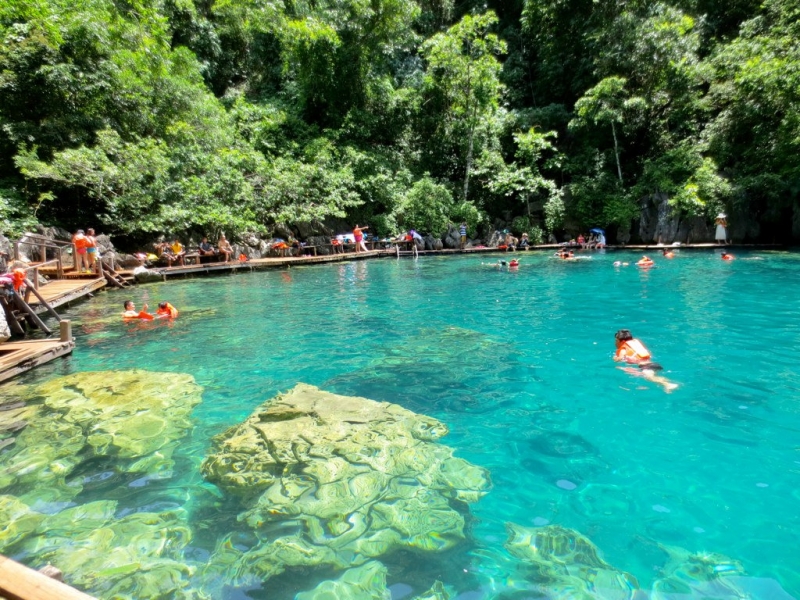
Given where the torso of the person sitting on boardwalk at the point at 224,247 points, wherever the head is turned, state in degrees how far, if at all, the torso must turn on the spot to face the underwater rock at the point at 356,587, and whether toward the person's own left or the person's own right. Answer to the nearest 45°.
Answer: approximately 45° to the person's own right

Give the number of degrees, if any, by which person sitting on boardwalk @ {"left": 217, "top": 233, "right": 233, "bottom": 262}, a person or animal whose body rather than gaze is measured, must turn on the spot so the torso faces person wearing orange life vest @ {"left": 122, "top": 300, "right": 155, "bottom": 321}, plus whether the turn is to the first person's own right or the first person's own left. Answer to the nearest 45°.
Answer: approximately 45° to the first person's own right

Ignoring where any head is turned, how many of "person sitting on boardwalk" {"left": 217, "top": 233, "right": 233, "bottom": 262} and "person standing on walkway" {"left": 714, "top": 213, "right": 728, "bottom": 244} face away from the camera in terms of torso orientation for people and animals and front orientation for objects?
0

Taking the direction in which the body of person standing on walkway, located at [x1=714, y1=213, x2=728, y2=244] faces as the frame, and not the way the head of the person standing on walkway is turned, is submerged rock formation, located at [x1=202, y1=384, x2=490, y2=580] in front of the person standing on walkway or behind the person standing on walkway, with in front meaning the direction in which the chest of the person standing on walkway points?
in front

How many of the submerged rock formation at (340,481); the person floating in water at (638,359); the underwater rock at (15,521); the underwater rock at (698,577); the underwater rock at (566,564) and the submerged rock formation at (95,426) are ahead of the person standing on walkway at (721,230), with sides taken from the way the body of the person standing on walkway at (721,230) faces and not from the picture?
6

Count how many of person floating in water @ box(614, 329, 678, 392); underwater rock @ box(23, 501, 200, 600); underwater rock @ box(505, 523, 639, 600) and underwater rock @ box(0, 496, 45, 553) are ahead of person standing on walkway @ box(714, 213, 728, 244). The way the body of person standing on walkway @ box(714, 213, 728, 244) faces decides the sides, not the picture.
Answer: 4

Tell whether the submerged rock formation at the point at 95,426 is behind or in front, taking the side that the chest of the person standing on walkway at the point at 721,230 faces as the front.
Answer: in front

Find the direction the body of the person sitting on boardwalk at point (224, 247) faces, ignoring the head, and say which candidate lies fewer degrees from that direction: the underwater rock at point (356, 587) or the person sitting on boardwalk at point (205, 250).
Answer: the underwater rock

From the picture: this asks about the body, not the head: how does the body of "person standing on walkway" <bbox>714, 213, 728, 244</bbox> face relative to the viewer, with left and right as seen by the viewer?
facing the viewer

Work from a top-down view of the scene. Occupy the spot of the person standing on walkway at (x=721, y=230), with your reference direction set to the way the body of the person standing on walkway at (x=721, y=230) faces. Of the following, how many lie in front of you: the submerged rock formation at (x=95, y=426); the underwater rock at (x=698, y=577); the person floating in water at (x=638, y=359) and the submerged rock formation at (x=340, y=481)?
4

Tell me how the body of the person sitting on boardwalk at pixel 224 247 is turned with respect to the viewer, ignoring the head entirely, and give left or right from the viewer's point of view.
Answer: facing the viewer and to the right of the viewer
